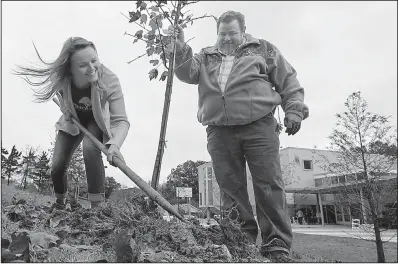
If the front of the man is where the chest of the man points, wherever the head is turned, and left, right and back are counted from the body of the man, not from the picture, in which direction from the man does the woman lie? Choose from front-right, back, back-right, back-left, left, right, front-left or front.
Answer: right

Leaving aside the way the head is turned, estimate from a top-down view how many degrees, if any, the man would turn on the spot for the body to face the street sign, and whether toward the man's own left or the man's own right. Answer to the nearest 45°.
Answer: approximately 135° to the man's own right

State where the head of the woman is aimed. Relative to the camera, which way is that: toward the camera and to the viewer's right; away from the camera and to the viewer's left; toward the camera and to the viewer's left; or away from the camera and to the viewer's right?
toward the camera and to the viewer's right

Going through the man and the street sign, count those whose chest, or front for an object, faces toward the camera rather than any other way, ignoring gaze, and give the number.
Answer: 2

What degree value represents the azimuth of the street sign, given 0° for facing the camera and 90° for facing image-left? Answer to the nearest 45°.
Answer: approximately 0°

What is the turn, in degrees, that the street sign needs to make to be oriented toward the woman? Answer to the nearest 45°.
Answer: approximately 45° to its right

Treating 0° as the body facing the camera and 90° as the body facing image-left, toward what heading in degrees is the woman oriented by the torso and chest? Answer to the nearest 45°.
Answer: approximately 0°

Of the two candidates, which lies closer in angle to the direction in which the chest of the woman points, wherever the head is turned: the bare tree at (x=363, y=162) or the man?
the man
